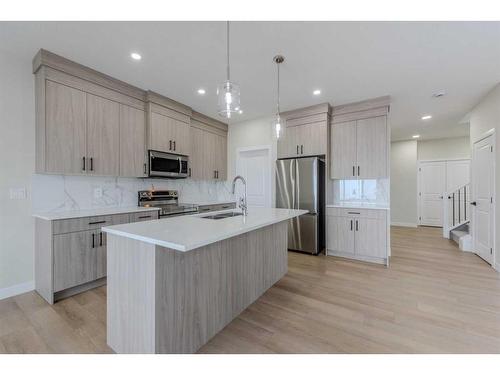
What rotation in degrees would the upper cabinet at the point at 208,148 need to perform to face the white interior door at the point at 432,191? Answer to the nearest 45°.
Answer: approximately 45° to its left

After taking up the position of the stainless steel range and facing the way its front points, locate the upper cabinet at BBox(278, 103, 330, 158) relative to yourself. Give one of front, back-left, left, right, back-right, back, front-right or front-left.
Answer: front-left

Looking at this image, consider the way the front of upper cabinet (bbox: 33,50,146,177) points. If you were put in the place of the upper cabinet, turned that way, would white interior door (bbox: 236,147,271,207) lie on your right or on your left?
on your left

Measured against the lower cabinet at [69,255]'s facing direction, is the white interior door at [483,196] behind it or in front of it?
in front

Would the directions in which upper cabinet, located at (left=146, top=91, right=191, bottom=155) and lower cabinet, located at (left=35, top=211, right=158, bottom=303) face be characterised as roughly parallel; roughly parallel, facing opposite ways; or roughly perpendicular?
roughly parallel

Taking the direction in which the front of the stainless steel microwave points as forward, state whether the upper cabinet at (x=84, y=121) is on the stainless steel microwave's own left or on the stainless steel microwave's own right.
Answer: on the stainless steel microwave's own right

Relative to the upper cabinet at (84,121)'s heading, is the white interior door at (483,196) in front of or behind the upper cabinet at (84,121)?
in front

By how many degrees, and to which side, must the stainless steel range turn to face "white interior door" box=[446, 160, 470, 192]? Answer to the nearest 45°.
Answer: approximately 45° to its left

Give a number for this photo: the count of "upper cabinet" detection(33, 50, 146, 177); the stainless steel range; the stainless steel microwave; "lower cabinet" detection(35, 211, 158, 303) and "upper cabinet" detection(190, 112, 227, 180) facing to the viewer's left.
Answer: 0

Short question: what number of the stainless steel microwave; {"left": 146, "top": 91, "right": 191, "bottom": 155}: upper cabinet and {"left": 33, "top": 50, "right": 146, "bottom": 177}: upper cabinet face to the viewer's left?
0

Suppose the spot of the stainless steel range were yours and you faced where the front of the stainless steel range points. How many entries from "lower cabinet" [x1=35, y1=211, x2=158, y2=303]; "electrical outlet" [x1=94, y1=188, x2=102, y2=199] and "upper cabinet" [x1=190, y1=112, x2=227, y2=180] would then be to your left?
1

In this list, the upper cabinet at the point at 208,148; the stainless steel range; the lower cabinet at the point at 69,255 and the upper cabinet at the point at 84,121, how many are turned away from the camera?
0

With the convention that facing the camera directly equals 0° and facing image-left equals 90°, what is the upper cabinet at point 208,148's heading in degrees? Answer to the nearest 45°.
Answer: approximately 315°

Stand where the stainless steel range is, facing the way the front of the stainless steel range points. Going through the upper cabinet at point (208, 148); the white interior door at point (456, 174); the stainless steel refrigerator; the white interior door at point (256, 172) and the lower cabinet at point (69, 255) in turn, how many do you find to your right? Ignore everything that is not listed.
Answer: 1

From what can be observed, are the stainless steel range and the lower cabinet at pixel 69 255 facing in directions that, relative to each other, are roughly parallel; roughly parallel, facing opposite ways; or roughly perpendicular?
roughly parallel

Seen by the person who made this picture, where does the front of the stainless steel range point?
facing the viewer and to the right of the viewer

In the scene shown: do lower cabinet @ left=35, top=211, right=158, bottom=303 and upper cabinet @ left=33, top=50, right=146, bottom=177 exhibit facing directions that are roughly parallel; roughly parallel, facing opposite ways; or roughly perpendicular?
roughly parallel

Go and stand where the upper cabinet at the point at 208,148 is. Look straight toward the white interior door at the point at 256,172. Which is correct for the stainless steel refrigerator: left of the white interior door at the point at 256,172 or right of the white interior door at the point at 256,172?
right

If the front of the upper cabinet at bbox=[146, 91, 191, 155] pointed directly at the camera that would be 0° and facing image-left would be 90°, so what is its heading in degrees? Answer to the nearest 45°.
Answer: approximately 315°
